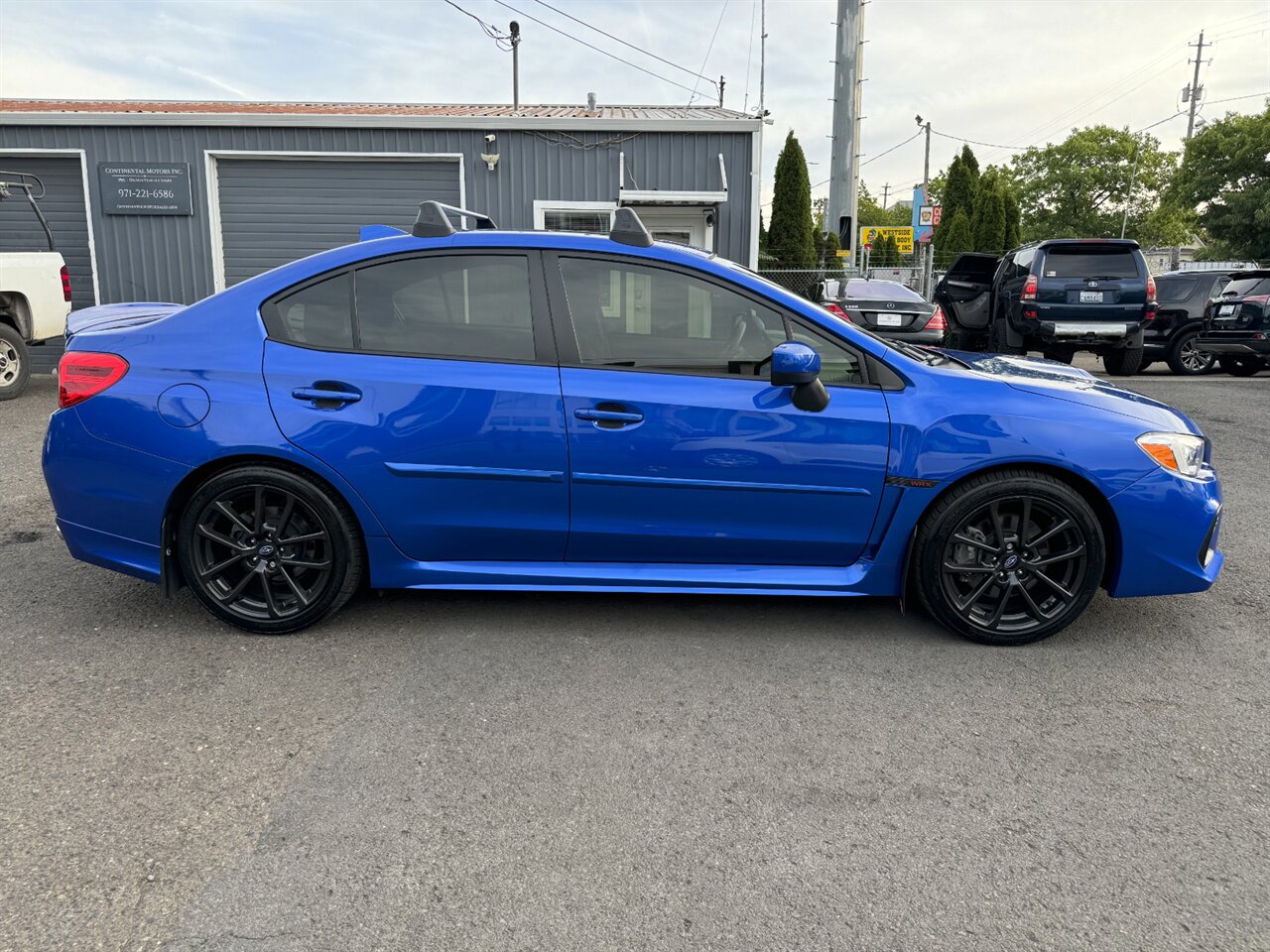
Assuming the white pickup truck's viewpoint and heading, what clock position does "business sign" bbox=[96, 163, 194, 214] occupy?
The business sign is roughly at 4 o'clock from the white pickup truck.

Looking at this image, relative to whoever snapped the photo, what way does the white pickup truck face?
facing to the left of the viewer

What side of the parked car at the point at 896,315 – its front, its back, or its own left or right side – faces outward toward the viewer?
back

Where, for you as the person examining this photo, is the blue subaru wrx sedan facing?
facing to the right of the viewer

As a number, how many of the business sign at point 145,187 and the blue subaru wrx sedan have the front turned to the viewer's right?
1

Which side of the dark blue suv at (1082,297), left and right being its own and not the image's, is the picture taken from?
back

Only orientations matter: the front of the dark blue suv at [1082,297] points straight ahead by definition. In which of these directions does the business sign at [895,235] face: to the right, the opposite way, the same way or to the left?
the opposite way

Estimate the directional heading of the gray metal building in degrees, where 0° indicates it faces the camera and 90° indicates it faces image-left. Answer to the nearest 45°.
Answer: approximately 0°

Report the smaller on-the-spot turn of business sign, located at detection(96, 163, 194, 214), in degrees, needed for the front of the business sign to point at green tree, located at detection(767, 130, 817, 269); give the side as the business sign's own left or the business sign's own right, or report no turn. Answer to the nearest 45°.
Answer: approximately 90° to the business sign's own left

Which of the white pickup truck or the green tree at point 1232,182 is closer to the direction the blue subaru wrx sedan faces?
the green tree

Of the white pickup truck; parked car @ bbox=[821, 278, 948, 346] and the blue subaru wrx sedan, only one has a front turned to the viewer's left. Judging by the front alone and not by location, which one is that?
the white pickup truck

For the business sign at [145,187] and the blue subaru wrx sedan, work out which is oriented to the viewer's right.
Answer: the blue subaru wrx sedan

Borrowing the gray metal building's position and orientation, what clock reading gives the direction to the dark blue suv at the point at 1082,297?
The dark blue suv is roughly at 10 o'clock from the gray metal building.

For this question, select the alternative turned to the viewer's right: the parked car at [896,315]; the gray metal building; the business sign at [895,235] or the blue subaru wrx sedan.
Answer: the blue subaru wrx sedan
